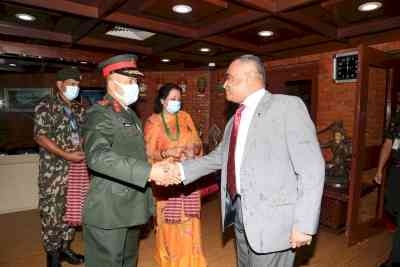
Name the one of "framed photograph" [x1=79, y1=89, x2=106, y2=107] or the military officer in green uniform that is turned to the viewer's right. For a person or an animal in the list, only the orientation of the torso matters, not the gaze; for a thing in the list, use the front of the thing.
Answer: the military officer in green uniform

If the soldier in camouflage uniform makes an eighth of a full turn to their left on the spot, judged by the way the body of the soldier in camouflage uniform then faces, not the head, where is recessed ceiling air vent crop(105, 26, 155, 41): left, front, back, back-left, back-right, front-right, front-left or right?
front-left

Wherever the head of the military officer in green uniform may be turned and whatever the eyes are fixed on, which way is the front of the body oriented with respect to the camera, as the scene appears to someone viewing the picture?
to the viewer's right

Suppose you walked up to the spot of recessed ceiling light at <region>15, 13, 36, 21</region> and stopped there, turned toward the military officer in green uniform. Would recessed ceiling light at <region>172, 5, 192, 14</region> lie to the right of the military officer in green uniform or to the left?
left

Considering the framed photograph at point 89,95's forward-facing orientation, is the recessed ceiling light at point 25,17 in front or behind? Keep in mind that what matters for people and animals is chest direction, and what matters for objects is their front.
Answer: in front

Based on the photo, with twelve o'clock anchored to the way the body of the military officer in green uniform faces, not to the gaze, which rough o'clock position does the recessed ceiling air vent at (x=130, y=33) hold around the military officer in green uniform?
The recessed ceiling air vent is roughly at 9 o'clock from the military officer in green uniform.

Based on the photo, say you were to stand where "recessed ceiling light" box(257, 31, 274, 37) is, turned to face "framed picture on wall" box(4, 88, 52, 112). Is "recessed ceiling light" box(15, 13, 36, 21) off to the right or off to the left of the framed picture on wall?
left

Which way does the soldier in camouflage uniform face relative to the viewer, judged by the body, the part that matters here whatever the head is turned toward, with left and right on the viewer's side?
facing the viewer and to the right of the viewer

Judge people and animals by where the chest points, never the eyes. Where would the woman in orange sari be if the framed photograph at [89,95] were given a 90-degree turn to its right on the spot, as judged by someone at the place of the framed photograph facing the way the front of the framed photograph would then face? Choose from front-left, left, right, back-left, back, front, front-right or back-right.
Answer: left

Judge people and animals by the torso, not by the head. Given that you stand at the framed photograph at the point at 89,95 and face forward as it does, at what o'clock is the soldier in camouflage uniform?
The soldier in camouflage uniform is roughly at 12 o'clock from the framed photograph.

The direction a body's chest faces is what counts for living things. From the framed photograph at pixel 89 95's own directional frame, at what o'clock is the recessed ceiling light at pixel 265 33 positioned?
The recessed ceiling light is roughly at 11 o'clock from the framed photograph.

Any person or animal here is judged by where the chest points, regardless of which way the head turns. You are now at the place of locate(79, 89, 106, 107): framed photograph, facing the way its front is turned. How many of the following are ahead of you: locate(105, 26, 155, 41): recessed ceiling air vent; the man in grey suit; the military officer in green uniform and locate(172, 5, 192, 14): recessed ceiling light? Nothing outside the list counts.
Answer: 4

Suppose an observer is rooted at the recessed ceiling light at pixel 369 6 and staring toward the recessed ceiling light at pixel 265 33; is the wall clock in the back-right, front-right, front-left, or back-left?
front-right

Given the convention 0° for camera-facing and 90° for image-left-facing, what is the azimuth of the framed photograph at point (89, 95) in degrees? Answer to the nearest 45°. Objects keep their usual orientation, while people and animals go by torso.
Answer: approximately 0°

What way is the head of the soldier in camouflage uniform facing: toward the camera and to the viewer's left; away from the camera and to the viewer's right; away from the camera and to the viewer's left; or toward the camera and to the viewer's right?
toward the camera and to the viewer's right

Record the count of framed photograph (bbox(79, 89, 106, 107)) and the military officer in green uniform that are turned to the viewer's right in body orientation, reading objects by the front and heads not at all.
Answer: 1

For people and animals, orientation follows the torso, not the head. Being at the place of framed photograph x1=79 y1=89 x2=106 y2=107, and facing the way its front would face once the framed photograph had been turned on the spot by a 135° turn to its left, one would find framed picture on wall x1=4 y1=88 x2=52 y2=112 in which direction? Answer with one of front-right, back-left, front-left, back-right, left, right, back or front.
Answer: back-left

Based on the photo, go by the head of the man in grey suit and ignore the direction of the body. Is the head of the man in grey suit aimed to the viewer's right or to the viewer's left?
to the viewer's left

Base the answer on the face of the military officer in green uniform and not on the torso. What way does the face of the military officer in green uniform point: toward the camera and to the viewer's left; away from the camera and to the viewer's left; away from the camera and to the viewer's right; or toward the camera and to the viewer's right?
toward the camera and to the viewer's right

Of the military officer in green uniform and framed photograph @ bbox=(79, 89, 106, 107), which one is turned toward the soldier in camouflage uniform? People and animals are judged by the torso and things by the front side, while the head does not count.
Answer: the framed photograph
